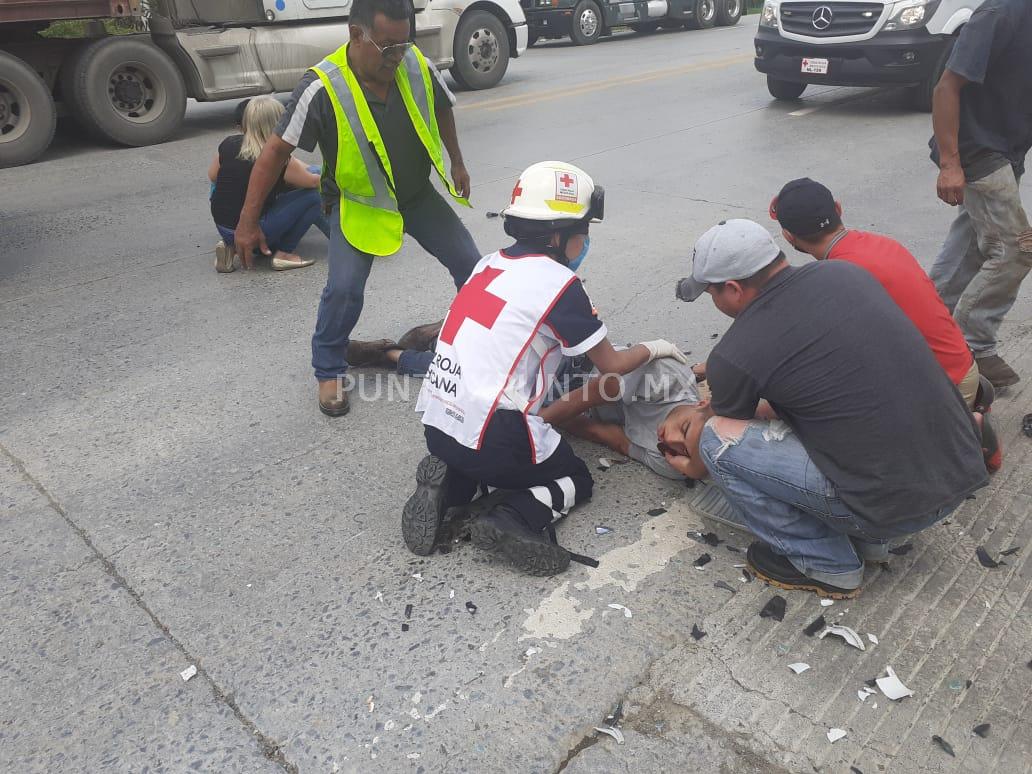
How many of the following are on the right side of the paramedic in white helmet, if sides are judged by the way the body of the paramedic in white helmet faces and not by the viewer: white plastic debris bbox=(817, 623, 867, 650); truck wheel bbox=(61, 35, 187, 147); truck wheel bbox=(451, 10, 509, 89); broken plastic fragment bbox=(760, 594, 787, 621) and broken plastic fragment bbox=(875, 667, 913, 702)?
3

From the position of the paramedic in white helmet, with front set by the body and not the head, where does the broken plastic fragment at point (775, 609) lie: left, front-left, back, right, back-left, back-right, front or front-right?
right

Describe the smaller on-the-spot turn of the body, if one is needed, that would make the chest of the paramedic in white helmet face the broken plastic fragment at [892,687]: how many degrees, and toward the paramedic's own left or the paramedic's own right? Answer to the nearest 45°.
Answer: approximately 90° to the paramedic's own right

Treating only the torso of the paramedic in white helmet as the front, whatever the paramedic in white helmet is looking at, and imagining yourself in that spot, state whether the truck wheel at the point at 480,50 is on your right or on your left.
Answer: on your left

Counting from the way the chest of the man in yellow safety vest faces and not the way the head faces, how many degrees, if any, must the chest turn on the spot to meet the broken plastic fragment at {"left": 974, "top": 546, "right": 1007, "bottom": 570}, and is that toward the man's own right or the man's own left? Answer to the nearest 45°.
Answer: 0° — they already face it

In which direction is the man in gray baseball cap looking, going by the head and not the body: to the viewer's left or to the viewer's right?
to the viewer's left

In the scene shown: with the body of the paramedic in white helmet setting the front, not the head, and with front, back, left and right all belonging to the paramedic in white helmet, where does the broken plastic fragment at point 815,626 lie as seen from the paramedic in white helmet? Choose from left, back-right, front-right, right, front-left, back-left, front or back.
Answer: right

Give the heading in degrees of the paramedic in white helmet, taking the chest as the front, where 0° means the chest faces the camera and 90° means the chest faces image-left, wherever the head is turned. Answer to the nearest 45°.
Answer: approximately 225°

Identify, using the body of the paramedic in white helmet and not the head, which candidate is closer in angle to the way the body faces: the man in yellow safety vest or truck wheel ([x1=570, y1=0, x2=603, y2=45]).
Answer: the truck wheel

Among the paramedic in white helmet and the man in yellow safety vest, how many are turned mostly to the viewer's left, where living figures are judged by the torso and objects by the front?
0

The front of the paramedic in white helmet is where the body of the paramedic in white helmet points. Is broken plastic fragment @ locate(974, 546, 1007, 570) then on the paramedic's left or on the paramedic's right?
on the paramedic's right

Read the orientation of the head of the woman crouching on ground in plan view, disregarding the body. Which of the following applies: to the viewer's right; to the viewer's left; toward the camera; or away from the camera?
away from the camera

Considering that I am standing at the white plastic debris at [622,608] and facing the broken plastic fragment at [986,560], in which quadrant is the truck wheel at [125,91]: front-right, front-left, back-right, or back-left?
back-left

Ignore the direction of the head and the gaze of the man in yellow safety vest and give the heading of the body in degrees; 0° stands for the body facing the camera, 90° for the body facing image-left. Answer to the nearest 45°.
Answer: approximately 315°
